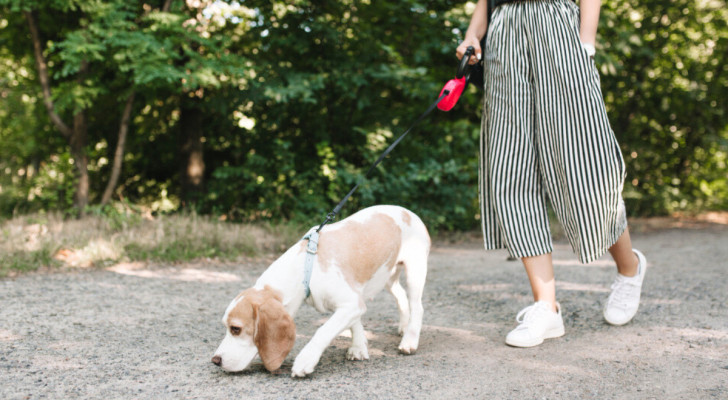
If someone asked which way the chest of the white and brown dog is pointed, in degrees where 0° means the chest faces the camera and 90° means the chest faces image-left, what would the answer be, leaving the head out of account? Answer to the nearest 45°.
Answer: approximately 45°

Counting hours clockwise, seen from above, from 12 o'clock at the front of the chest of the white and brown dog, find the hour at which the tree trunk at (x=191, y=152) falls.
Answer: The tree trunk is roughly at 4 o'clock from the white and brown dog.

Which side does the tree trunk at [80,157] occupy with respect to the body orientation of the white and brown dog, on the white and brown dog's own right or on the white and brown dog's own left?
on the white and brown dog's own right

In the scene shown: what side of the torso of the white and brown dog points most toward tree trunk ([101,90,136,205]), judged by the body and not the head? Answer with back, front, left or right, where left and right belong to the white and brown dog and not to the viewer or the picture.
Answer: right

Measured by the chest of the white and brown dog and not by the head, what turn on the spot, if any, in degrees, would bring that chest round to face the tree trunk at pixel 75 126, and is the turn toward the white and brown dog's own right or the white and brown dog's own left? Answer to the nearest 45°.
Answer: approximately 90° to the white and brown dog's own right
